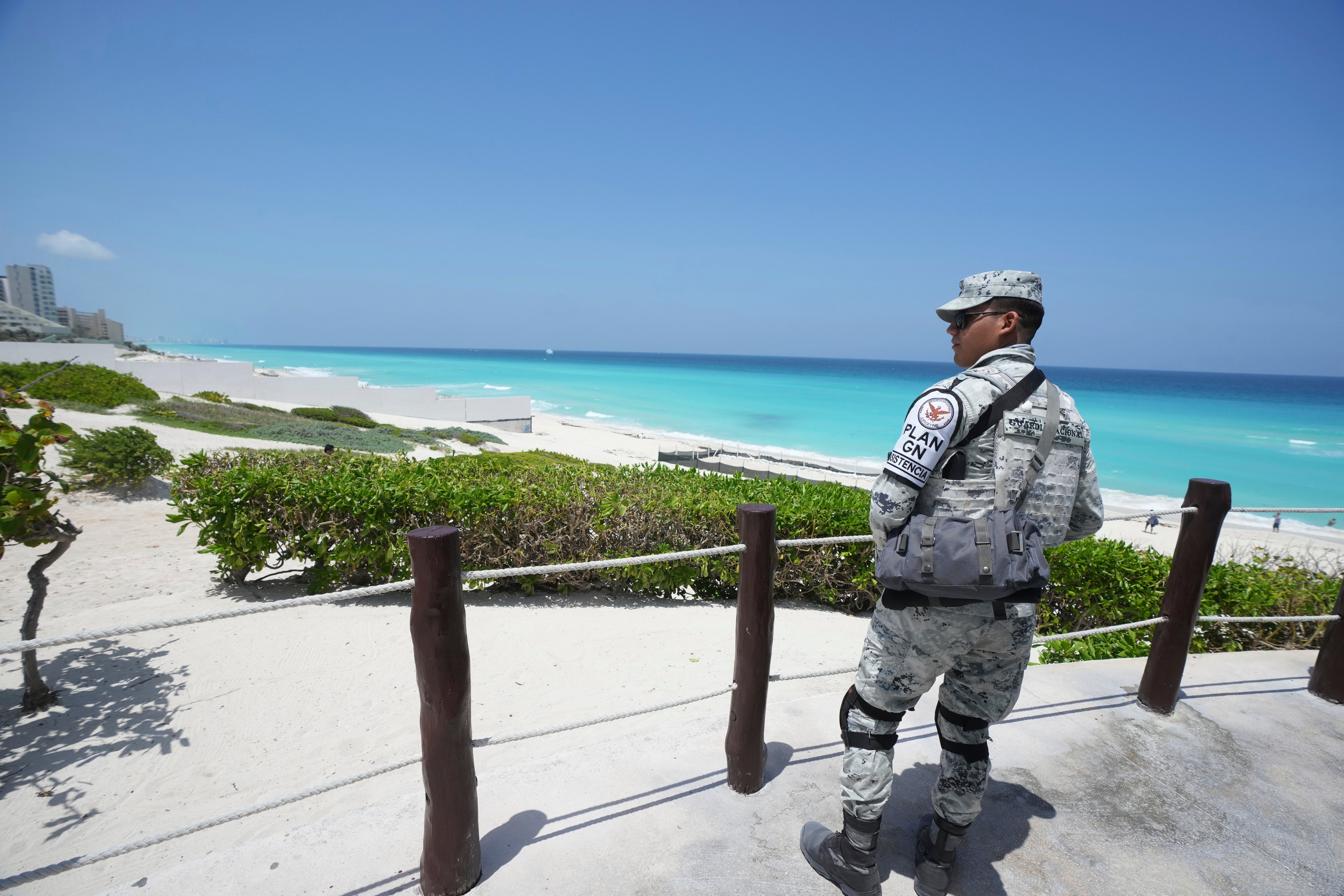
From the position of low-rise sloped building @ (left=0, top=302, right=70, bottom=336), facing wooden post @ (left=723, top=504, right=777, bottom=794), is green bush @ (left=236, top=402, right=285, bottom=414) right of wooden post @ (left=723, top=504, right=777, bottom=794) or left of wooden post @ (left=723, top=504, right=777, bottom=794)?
left

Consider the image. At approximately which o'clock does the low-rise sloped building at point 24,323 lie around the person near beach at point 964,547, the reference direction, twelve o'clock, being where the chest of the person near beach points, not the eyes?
The low-rise sloped building is roughly at 11 o'clock from the person near beach.

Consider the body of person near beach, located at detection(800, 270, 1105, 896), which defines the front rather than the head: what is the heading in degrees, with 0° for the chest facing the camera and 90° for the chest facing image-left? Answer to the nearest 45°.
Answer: approximately 135°

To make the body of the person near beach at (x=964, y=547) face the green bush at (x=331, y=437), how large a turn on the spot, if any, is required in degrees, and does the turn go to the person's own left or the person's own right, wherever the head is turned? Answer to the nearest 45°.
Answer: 0° — they already face it

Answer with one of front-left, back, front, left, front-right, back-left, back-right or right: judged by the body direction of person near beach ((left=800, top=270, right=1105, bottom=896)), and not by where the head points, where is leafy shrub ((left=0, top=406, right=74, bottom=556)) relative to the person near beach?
front-left

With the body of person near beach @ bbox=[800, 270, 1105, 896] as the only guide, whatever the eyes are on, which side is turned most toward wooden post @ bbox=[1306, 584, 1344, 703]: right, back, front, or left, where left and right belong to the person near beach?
right

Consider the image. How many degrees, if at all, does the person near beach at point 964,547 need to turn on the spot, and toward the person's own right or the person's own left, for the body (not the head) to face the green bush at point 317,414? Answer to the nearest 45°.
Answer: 0° — they already face it

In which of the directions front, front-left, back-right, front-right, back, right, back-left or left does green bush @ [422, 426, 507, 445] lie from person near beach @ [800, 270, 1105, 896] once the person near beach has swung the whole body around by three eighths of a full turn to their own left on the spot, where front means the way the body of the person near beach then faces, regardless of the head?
back-right

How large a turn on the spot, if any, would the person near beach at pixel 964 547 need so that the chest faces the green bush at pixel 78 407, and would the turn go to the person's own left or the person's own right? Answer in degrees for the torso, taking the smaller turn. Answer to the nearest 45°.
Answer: approximately 45° to the person's own left

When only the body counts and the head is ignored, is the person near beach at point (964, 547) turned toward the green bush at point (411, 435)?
yes

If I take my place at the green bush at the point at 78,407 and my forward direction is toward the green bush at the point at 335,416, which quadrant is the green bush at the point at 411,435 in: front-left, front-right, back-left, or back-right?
front-right

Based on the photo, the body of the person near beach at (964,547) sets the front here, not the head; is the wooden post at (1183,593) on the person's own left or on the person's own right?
on the person's own right

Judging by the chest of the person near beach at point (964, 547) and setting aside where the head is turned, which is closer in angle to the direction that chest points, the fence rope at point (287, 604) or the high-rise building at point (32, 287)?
the high-rise building

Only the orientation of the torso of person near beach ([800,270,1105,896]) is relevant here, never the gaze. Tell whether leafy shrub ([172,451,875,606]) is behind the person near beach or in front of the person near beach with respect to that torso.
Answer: in front

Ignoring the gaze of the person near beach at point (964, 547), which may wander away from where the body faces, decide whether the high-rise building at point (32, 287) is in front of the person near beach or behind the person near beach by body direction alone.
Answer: in front

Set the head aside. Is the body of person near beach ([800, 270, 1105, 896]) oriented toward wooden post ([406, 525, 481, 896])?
no
